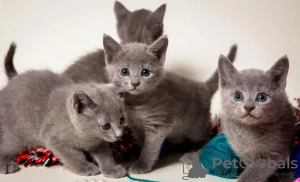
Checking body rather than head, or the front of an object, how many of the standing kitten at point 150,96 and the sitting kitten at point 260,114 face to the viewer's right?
0

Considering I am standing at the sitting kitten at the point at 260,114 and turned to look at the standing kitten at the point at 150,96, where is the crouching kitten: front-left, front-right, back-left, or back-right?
front-left

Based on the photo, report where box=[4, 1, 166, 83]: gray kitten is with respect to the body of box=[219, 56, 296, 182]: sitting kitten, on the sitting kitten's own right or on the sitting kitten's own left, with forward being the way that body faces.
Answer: on the sitting kitten's own right

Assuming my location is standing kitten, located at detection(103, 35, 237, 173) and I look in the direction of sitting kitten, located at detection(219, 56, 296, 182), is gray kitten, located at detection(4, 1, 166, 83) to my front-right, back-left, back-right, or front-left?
back-left

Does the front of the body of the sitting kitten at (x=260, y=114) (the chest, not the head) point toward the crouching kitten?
no

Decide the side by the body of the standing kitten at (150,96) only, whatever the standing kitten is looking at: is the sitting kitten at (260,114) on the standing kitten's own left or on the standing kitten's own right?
on the standing kitten's own left

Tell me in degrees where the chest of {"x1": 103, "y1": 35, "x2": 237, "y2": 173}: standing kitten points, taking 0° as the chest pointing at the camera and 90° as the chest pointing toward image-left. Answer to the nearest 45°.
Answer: approximately 45°

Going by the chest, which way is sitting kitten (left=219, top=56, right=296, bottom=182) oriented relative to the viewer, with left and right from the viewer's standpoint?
facing the viewer

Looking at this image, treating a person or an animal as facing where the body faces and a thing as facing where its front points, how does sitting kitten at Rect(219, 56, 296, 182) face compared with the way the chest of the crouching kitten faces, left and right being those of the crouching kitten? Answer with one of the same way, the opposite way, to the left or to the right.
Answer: to the right

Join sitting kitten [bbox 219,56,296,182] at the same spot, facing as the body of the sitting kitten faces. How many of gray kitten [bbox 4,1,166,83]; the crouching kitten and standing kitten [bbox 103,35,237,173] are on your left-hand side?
0

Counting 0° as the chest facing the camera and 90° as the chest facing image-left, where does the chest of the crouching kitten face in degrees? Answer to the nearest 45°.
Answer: approximately 315°

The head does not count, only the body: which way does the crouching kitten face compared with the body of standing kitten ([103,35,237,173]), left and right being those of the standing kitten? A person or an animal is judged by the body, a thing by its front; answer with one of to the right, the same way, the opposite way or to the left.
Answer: to the left
